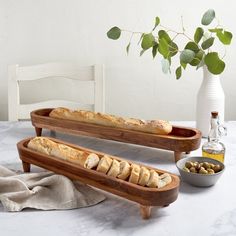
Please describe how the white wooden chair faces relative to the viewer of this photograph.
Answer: facing the viewer

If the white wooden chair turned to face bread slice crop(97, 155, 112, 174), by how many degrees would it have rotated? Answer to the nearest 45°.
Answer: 0° — it already faces it

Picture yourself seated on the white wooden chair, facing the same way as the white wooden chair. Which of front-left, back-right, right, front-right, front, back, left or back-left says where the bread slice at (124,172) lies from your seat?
front

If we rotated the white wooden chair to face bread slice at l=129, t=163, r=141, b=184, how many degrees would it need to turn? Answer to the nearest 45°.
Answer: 0° — it already faces it

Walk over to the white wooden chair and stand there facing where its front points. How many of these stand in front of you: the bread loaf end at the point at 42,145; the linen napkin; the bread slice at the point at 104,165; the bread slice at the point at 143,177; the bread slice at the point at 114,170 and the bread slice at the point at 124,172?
6

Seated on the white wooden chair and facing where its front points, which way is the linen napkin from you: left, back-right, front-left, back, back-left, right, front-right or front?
front

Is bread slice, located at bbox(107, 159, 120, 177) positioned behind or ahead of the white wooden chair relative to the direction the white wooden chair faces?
ahead

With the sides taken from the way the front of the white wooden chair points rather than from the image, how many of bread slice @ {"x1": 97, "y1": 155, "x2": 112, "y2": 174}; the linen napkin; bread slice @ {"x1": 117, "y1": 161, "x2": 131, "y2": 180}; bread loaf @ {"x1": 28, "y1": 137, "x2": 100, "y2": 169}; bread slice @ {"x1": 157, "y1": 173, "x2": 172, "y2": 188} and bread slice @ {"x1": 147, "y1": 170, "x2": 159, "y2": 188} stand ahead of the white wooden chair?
6

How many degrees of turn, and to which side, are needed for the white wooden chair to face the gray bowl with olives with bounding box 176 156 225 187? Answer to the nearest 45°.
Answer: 0° — it already faces it

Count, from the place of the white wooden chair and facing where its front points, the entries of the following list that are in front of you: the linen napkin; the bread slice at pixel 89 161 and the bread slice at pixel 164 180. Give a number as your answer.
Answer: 3

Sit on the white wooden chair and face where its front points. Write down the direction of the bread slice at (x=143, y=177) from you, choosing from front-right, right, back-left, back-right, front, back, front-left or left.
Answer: front

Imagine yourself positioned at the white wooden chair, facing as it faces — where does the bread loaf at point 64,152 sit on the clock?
The bread loaf is roughly at 12 o'clock from the white wooden chair.

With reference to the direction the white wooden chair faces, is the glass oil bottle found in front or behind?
in front

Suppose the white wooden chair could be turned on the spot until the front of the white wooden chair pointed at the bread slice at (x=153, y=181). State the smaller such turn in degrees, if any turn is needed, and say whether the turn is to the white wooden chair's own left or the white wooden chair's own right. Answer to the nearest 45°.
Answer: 0° — it already faces it

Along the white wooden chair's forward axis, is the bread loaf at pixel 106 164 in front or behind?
in front

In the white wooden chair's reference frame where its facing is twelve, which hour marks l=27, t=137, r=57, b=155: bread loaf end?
The bread loaf end is roughly at 12 o'clock from the white wooden chair.
